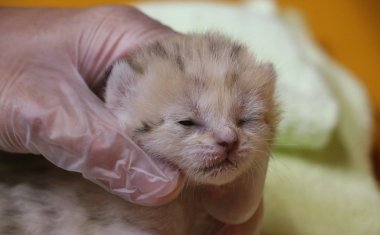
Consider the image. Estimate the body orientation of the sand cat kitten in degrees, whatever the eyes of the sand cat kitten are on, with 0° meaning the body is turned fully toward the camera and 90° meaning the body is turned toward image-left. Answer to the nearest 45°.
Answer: approximately 315°

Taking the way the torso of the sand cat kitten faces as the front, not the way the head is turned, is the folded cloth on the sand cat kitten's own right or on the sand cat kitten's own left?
on the sand cat kitten's own left
